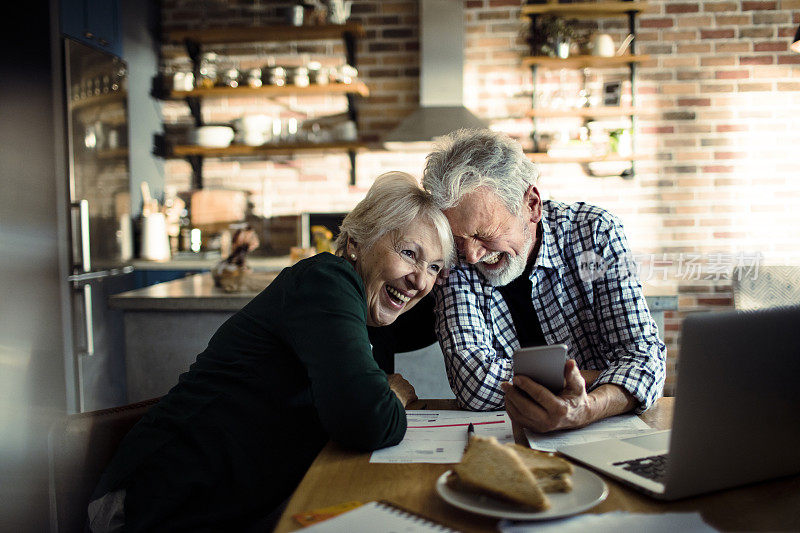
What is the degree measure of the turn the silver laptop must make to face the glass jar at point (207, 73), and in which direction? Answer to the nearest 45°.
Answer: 0° — it already faces it

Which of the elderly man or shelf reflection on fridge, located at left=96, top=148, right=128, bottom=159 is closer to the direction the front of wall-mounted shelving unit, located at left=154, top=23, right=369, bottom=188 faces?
the elderly man

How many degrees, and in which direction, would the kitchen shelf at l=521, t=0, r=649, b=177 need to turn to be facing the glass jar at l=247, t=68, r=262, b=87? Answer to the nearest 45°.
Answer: approximately 90° to its right

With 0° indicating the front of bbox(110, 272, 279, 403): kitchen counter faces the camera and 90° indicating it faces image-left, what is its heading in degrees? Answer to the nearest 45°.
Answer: approximately 0°

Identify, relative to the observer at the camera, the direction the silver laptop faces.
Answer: facing away from the viewer and to the left of the viewer

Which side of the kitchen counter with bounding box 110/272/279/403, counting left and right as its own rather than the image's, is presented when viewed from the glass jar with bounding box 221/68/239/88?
back

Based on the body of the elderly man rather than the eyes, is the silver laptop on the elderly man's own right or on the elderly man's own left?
on the elderly man's own left

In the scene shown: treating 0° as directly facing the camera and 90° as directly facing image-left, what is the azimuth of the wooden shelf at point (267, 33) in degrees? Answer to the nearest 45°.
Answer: approximately 0°

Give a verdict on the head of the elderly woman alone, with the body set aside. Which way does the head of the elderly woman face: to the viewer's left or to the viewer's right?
to the viewer's right

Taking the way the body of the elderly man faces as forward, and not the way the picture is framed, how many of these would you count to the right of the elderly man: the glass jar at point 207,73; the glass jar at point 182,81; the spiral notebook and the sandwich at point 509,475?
2
